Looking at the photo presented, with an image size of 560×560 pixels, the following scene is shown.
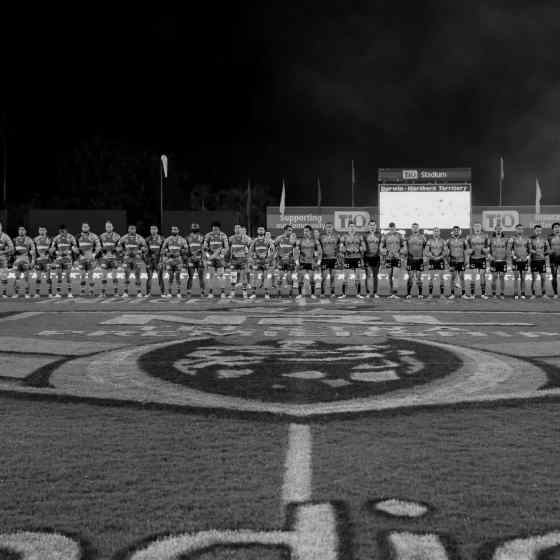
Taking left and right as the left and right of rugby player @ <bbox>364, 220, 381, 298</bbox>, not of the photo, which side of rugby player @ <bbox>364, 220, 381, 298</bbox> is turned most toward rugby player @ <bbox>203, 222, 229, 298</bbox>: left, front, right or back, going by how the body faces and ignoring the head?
right

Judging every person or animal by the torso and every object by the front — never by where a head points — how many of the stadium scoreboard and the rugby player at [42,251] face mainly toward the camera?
2

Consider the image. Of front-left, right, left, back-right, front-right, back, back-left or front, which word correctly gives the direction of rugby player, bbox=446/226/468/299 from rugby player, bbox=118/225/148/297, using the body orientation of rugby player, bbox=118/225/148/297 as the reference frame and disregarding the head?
left

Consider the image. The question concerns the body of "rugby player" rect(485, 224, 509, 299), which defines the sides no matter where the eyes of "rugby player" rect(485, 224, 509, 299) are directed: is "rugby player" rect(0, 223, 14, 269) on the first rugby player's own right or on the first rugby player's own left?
on the first rugby player's own right

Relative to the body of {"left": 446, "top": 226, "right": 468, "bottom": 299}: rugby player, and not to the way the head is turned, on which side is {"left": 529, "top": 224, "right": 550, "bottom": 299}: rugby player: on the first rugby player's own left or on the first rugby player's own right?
on the first rugby player's own left

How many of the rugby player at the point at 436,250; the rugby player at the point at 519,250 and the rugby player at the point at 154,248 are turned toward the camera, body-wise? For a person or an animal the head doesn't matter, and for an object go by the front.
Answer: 3

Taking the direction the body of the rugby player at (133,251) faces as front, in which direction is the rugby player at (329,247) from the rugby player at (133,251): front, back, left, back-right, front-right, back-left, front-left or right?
left

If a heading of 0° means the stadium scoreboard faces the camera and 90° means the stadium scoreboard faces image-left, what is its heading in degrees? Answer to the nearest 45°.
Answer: approximately 0°

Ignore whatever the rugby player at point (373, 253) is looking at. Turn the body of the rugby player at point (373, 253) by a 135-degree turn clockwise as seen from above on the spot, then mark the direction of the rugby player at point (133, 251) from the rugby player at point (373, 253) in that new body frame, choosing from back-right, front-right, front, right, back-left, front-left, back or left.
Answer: front-left

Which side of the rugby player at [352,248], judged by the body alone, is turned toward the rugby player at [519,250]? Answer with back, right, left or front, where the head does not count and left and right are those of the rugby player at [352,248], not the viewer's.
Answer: left

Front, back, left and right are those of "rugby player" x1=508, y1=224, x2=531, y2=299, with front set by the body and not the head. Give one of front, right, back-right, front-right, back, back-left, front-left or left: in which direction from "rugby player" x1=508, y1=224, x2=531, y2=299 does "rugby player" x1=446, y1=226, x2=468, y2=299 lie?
right

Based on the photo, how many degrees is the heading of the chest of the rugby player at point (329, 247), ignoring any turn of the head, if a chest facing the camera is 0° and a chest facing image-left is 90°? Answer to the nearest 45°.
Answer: approximately 0°
